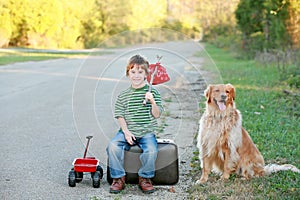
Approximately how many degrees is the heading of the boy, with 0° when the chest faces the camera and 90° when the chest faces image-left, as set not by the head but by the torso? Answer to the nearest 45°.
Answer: approximately 0°

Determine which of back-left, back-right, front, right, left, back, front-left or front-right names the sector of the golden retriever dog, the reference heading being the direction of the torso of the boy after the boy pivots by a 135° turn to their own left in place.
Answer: front-right

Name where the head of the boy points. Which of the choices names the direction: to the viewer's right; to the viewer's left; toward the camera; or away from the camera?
toward the camera

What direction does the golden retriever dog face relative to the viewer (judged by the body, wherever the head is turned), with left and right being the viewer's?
facing the viewer and to the left of the viewer

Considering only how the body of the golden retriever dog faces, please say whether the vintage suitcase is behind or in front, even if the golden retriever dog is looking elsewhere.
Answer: in front
